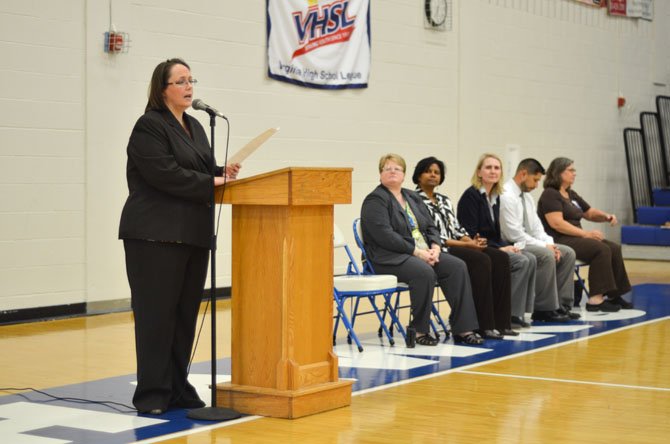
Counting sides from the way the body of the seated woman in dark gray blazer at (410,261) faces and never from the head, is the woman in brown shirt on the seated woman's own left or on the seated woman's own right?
on the seated woman's own left

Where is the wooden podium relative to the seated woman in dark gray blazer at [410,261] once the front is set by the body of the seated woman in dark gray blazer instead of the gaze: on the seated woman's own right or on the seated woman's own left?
on the seated woman's own right

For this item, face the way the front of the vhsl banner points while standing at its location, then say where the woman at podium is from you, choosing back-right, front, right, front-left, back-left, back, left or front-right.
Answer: front

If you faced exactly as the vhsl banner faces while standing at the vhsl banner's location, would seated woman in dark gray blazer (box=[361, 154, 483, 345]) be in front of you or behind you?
in front

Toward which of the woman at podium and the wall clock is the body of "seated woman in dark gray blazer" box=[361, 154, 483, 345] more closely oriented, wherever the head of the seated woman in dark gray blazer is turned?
the woman at podium

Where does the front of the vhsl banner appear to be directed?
toward the camera

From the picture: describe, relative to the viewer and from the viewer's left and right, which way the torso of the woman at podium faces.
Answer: facing the viewer and to the right of the viewer

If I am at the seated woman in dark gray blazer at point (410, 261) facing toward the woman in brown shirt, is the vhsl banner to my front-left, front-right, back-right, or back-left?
front-left

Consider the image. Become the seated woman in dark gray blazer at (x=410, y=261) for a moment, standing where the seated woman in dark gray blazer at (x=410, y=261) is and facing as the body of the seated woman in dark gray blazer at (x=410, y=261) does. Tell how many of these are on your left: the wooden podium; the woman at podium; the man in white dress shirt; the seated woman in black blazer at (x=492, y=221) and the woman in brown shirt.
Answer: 3

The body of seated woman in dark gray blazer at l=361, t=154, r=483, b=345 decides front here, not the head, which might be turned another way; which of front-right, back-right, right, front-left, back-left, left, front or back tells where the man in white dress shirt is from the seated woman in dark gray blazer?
left

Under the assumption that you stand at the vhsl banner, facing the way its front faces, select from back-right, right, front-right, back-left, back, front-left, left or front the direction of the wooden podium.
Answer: front

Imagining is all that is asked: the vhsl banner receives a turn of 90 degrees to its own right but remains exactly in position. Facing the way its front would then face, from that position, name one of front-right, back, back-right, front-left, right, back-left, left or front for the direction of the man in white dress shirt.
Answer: back-left
